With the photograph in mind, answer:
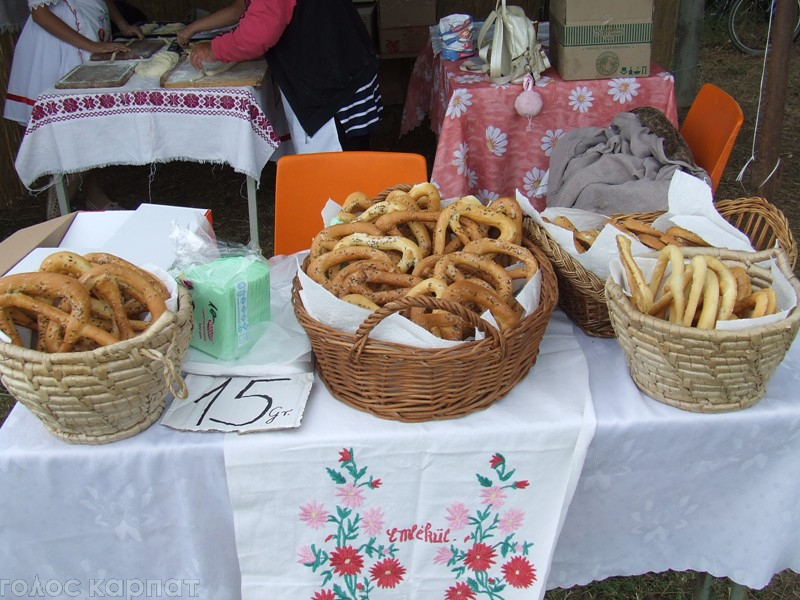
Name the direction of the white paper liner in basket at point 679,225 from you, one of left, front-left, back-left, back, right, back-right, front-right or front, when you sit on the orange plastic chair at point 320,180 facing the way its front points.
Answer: front-left

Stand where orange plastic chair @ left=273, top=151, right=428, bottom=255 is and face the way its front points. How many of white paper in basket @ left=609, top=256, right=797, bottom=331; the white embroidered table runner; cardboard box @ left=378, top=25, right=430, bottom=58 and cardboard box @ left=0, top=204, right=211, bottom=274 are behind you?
1

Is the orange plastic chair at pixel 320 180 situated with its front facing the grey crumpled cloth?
no

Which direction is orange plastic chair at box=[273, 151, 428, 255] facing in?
toward the camera

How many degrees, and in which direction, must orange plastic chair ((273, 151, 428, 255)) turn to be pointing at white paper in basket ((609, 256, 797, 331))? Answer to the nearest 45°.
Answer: approximately 45° to its left

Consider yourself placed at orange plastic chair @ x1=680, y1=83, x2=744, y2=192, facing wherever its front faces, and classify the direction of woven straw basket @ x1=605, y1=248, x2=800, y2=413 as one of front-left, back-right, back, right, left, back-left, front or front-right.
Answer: front-left

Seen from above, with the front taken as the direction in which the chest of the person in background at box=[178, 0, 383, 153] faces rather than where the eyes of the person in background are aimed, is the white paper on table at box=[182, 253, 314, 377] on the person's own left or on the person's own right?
on the person's own left

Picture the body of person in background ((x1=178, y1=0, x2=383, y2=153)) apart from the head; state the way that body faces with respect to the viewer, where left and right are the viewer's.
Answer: facing to the left of the viewer

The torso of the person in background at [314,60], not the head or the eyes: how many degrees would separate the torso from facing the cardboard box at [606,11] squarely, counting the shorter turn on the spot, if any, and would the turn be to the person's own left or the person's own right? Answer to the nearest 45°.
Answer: approximately 180°

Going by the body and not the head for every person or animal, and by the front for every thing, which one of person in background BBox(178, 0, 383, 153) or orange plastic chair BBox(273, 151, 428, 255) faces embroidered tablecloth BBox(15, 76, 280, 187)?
the person in background

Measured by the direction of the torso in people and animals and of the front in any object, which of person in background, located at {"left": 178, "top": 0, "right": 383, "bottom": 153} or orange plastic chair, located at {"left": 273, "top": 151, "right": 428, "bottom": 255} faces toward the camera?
the orange plastic chair

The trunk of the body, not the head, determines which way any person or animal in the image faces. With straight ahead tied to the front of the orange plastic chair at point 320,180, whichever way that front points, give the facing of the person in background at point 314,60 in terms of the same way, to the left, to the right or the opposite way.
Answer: to the right

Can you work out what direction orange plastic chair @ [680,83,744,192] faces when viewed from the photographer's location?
facing the viewer and to the left of the viewer

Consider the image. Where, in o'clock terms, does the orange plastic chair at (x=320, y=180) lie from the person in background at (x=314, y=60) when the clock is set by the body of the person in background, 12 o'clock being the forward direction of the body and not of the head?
The orange plastic chair is roughly at 9 o'clock from the person in background.

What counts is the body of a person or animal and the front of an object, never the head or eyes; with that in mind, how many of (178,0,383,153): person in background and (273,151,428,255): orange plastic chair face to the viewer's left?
1

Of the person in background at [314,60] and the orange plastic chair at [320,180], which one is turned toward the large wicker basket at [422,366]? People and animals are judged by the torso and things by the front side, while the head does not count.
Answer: the orange plastic chair
